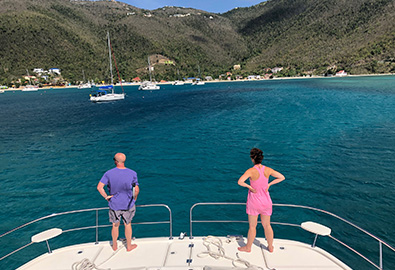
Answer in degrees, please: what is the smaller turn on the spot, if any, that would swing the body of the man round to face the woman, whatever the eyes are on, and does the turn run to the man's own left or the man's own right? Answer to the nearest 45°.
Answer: approximately 135° to the man's own right

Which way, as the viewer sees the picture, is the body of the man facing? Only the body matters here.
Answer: away from the camera

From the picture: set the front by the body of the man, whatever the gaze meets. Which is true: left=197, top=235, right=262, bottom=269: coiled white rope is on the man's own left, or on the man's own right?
on the man's own right

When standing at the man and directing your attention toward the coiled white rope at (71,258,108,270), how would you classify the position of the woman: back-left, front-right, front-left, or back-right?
back-left
